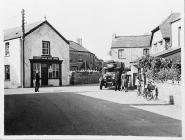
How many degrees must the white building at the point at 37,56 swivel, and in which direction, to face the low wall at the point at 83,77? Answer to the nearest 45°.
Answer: approximately 135° to its left

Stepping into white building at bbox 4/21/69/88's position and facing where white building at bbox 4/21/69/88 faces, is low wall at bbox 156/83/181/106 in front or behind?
in front

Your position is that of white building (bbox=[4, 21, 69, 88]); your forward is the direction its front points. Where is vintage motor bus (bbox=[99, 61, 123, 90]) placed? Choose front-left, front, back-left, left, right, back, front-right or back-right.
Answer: front-left

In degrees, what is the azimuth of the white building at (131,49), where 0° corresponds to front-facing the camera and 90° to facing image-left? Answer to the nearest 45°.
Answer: approximately 0°

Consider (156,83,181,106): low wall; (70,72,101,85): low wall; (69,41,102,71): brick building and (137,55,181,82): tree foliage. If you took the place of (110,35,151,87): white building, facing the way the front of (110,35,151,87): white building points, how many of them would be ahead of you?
2

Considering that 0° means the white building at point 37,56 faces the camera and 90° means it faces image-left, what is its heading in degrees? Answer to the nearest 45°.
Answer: approximately 0°

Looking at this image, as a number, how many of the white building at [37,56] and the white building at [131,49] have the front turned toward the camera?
2
